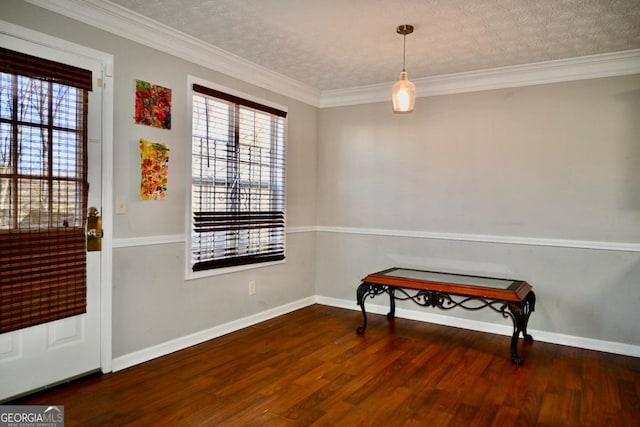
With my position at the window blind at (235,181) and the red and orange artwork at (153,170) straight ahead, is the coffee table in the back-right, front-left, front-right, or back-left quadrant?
back-left

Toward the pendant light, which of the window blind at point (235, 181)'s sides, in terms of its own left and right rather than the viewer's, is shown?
front

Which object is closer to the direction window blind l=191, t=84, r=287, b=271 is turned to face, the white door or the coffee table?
the coffee table

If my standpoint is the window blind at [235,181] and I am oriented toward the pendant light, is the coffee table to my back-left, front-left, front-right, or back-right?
front-left

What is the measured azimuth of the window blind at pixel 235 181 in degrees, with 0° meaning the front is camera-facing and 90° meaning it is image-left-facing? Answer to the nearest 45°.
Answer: approximately 315°

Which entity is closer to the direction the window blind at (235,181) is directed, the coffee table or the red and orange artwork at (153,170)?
the coffee table

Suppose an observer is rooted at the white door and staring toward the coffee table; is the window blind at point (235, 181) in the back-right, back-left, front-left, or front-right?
front-left

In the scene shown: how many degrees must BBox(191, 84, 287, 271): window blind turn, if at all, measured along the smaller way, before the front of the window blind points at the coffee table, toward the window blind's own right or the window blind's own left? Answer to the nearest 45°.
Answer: approximately 45° to the window blind's own left

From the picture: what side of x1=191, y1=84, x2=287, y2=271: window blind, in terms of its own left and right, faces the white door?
right

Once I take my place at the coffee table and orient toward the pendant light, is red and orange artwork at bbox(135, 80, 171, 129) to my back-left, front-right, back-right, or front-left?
front-right

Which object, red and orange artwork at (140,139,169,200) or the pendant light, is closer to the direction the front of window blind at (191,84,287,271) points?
the pendant light

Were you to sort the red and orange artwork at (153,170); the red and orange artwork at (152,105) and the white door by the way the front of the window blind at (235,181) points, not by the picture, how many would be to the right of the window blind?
3

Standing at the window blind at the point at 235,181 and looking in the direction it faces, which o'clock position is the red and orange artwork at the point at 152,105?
The red and orange artwork is roughly at 3 o'clock from the window blind.
